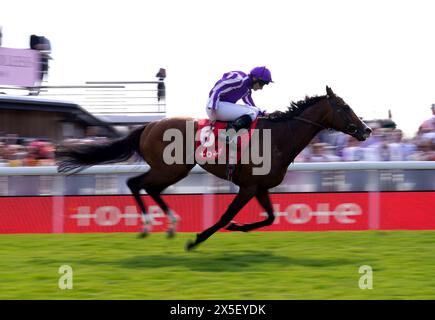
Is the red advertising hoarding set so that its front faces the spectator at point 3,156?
no

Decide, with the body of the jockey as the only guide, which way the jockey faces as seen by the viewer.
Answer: to the viewer's right

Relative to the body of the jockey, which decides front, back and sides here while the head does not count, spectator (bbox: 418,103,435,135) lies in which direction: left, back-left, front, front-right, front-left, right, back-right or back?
front-left

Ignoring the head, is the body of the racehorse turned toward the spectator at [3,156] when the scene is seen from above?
no

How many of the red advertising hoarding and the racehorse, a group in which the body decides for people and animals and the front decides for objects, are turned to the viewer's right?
1

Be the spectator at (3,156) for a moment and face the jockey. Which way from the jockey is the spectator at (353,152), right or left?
left

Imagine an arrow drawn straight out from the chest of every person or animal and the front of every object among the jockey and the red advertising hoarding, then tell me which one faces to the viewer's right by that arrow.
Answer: the jockey

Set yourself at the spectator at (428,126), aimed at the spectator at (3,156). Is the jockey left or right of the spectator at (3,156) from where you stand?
left

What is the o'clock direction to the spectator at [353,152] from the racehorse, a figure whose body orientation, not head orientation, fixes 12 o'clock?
The spectator is roughly at 10 o'clock from the racehorse.

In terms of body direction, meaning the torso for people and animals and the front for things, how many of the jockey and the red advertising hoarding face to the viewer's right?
1

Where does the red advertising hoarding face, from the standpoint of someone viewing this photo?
facing the viewer

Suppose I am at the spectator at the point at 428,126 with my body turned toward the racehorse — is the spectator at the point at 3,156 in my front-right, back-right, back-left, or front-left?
front-right

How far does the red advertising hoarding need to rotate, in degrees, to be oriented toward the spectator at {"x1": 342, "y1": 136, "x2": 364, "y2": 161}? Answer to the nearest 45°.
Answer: approximately 135° to its left

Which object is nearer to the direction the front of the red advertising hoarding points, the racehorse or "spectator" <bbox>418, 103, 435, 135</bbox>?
the racehorse

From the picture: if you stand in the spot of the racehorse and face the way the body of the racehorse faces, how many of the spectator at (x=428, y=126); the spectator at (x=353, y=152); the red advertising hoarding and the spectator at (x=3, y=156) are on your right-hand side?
0

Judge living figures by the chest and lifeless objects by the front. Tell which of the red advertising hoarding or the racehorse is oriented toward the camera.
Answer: the red advertising hoarding

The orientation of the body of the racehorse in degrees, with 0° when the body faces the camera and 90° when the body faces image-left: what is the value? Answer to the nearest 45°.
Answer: approximately 270°

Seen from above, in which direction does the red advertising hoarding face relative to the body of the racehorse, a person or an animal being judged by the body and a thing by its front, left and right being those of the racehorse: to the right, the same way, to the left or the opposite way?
to the right
